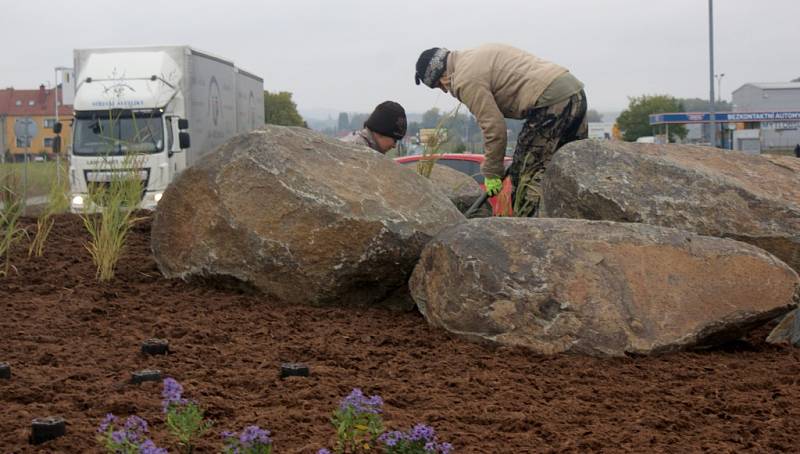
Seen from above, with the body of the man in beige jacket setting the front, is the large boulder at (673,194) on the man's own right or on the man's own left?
on the man's own left

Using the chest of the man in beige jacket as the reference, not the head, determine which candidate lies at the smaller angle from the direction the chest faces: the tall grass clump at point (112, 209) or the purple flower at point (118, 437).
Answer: the tall grass clump

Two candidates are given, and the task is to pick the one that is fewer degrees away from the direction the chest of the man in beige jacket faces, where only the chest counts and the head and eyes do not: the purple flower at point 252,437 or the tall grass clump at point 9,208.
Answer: the tall grass clump

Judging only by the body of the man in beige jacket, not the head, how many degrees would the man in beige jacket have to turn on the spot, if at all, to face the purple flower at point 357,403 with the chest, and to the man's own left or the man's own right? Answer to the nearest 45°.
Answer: approximately 90° to the man's own left

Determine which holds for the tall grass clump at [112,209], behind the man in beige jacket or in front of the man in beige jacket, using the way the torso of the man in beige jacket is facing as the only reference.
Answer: in front

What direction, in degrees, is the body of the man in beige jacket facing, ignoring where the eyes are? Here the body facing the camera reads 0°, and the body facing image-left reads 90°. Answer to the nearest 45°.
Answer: approximately 90°

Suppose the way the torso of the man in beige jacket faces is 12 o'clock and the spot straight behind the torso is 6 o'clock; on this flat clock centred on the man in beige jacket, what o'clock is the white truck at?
The white truck is roughly at 2 o'clock from the man in beige jacket.

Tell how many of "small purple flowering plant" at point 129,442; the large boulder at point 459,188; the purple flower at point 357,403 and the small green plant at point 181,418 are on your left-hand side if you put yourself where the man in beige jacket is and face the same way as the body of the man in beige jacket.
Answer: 3

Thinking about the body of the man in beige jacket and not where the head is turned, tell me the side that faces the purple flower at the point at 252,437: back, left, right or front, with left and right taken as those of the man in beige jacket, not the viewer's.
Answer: left

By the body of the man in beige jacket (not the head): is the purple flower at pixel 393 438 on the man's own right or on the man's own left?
on the man's own left

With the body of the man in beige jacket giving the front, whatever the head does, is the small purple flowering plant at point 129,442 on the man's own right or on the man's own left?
on the man's own left

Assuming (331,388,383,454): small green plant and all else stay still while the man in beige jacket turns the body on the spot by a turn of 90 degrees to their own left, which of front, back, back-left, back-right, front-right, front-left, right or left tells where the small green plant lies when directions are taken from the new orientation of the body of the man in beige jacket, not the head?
front

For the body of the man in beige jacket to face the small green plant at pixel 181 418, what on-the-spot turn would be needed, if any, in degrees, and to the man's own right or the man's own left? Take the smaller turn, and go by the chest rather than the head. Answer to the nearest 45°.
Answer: approximately 90° to the man's own left

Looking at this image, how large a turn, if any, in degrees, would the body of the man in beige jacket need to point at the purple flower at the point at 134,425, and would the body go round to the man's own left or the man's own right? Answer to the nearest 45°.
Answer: approximately 90° to the man's own left
